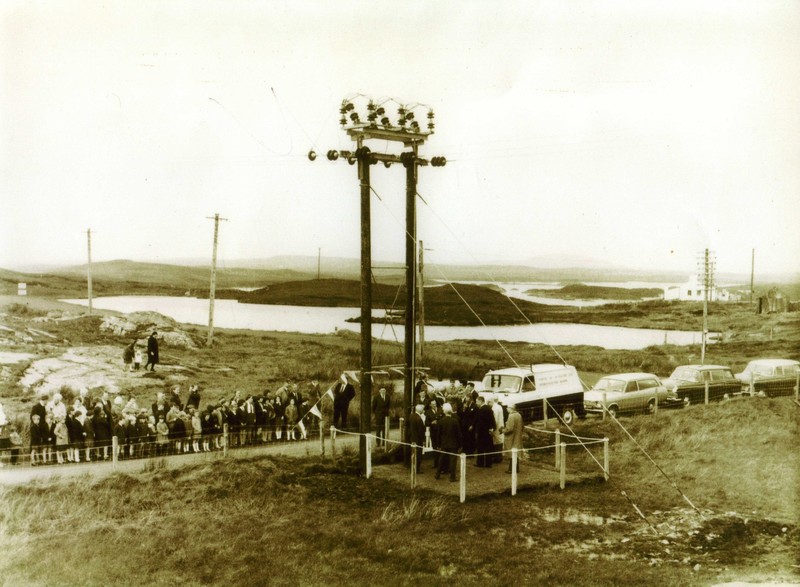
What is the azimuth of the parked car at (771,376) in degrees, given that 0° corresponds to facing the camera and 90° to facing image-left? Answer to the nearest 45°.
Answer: approximately 90°

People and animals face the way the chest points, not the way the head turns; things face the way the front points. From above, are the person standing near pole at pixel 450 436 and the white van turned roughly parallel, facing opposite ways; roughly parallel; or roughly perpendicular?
roughly perpendicular

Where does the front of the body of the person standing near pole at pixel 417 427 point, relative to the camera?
to the viewer's right

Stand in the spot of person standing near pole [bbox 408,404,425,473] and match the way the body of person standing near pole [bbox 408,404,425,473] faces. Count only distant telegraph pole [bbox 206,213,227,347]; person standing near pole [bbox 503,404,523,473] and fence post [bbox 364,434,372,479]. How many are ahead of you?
1

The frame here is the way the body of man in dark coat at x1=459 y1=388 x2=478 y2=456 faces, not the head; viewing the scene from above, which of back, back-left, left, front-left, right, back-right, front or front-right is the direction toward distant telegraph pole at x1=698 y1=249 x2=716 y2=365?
back

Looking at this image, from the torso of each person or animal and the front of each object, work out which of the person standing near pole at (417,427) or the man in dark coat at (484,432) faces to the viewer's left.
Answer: the man in dark coat

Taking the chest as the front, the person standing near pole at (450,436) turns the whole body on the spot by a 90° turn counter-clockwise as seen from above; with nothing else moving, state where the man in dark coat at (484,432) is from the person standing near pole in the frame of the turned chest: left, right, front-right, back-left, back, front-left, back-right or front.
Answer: back

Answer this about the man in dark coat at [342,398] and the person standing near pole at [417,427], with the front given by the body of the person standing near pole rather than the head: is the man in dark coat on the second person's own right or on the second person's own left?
on the second person's own left

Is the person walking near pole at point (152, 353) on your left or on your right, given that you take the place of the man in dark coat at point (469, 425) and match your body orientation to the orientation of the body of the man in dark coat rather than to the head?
on your right

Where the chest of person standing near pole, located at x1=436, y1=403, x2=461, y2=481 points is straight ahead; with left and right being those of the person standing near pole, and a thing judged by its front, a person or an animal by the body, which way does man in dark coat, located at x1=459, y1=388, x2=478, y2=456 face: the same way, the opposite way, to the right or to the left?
the opposite way

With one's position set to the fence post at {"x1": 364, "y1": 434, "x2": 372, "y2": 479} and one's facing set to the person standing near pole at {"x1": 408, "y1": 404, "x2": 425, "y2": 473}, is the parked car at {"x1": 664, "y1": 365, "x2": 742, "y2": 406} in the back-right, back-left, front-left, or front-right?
front-left

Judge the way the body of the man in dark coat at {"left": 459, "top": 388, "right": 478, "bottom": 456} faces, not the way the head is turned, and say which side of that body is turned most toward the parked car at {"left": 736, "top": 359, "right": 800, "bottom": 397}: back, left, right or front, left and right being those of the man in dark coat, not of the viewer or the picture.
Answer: back

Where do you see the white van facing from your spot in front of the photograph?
facing the viewer and to the left of the viewer

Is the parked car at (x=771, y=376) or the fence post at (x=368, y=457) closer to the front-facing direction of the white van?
the fence post

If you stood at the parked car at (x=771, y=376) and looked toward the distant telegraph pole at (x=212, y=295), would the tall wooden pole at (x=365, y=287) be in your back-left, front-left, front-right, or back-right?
front-left

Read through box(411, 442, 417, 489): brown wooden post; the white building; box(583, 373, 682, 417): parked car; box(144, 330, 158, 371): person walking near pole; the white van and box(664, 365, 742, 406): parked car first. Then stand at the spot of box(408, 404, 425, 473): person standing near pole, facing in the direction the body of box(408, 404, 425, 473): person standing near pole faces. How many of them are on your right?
1
